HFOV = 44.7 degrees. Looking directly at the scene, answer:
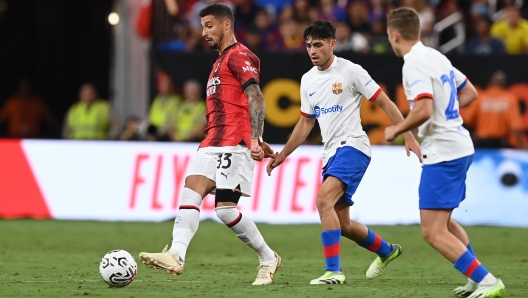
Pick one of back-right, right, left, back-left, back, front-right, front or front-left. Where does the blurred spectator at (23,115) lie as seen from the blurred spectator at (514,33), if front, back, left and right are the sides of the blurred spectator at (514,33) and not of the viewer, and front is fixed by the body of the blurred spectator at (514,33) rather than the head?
right

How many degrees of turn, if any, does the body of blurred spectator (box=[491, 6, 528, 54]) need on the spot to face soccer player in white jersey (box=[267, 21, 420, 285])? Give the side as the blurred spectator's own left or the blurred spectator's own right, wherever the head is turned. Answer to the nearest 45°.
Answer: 0° — they already face them

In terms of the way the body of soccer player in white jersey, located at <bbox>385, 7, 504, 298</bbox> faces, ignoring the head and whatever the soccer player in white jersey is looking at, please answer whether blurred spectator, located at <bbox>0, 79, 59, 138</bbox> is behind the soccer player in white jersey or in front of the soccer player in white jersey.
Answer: in front

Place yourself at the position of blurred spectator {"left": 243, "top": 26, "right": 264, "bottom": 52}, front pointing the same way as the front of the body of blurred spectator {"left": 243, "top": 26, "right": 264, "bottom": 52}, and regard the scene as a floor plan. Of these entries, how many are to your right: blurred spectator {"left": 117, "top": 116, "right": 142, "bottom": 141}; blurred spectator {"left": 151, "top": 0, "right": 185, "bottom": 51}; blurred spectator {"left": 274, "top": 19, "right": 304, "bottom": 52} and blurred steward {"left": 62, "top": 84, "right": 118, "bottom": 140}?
3

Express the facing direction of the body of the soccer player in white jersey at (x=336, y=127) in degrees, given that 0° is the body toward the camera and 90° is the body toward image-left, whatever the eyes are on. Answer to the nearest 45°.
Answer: approximately 45°

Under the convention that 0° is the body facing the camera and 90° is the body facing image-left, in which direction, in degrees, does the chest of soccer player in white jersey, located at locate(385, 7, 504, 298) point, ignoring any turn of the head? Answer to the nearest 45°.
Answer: approximately 135°
